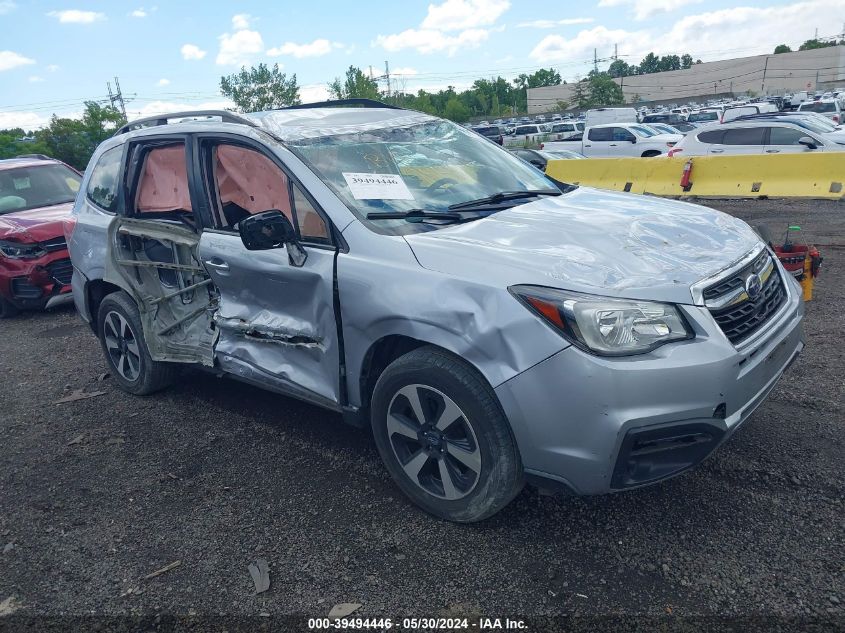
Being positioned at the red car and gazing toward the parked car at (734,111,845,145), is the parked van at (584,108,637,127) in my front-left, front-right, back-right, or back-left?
front-left

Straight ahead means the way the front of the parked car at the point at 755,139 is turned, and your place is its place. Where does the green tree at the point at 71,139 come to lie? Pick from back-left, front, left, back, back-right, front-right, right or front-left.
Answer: back

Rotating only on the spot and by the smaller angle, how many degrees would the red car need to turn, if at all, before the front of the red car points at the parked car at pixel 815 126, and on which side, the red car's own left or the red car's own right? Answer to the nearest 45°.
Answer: approximately 45° to the red car's own left

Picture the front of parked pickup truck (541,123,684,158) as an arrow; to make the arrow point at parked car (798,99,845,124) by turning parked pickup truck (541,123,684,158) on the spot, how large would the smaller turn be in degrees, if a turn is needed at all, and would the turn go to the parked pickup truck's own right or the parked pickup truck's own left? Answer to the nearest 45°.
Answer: approximately 45° to the parked pickup truck's own left

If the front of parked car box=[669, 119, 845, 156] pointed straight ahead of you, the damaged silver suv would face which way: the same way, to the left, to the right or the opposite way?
the same way

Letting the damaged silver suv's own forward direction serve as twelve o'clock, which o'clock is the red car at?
The red car is roughly at 6 o'clock from the damaged silver suv.

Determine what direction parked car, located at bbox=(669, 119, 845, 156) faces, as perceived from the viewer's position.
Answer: facing to the right of the viewer

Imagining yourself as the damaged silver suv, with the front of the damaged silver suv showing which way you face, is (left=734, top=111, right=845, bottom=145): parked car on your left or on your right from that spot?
on your left

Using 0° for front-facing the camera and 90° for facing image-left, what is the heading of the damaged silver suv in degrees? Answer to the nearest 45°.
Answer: approximately 315°

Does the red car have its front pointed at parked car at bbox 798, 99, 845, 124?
no

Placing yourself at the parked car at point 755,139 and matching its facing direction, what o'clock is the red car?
The red car is roughly at 4 o'clock from the parked car.

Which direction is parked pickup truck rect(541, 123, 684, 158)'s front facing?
to the viewer's right
